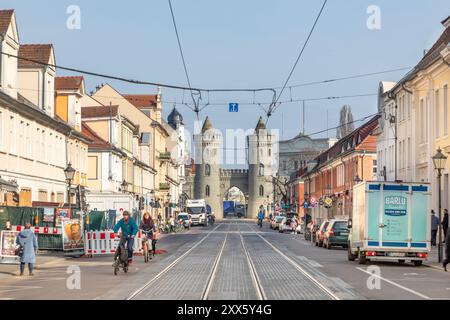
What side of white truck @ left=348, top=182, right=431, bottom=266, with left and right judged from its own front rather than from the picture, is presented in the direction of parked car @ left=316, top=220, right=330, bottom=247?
front

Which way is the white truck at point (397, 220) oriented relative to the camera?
away from the camera

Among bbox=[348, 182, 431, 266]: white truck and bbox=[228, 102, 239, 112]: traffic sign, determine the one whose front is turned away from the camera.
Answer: the white truck

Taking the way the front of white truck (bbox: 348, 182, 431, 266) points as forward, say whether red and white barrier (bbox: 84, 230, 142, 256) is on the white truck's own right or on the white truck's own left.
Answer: on the white truck's own left

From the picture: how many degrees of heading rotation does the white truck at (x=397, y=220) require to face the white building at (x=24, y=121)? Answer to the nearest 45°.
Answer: approximately 45° to its left

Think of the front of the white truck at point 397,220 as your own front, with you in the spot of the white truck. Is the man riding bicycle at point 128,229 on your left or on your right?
on your left

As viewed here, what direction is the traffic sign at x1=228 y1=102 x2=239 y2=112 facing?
toward the camera

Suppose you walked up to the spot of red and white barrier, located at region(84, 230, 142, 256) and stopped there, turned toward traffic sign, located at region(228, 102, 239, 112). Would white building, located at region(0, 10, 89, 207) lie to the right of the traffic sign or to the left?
left

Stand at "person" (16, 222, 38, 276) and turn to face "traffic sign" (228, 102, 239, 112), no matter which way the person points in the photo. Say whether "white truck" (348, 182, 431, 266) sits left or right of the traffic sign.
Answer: right

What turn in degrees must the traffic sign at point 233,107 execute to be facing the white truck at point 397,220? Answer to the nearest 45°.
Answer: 0° — it already faces it

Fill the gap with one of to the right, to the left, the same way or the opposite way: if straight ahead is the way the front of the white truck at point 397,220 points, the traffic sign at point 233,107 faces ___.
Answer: the opposite way

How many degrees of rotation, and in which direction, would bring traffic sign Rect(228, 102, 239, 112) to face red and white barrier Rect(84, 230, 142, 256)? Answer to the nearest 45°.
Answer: approximately 45° to its right
